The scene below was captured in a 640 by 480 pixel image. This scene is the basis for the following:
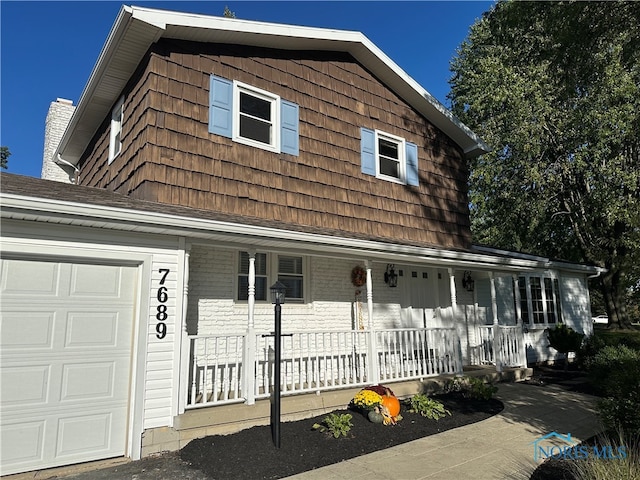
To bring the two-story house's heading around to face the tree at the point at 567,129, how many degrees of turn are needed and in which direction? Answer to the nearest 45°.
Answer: approximately 90° to its left

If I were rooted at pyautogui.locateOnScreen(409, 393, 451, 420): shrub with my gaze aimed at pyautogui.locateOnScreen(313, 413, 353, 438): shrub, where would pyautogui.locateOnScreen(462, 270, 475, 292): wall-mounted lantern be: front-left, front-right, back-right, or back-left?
back-right

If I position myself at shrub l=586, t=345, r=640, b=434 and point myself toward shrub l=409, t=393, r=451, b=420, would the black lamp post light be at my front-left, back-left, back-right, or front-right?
front-left

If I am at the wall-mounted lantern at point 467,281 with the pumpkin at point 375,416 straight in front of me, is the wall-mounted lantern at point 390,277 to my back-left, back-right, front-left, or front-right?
front-right

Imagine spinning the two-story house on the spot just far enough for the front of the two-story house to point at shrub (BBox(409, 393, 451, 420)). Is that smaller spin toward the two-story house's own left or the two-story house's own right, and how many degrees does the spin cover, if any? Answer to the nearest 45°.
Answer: approximately 45° to the two-story house's own left

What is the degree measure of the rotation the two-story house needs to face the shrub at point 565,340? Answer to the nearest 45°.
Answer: approximately 90° to its left

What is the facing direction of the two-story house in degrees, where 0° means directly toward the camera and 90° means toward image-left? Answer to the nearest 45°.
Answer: approximately 315°
